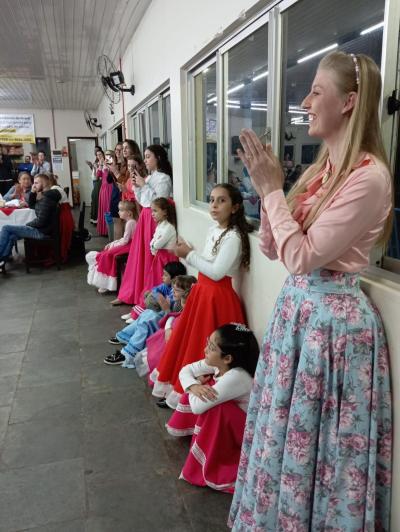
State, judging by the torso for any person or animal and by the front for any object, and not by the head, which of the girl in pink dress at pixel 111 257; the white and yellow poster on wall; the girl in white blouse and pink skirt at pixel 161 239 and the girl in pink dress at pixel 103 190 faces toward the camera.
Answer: the white and yellow poster on wall

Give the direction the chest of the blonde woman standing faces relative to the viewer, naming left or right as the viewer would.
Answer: facing to the left of the viewer

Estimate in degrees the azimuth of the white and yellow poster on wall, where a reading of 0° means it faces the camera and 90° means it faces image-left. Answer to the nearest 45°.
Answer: approximately 0°

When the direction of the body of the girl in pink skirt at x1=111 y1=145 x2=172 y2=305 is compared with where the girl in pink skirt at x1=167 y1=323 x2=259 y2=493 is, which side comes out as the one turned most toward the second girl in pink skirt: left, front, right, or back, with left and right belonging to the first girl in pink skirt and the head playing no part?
left

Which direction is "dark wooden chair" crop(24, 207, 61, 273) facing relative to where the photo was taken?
to the viewer's left

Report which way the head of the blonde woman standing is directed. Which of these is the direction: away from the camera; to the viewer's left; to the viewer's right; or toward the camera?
to the viewer's left

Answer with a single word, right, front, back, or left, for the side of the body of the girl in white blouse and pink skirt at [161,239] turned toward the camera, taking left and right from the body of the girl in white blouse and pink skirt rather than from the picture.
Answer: left

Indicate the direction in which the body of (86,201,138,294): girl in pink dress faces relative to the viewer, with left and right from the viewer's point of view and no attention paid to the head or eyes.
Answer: facing to the left of the viewer

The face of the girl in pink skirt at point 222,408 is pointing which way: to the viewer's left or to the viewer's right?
to the viewer's left

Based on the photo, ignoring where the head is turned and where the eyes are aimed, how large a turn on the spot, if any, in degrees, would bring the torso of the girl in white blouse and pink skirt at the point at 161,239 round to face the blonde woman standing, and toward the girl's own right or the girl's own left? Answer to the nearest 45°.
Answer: approximately 90° to the girl's own left

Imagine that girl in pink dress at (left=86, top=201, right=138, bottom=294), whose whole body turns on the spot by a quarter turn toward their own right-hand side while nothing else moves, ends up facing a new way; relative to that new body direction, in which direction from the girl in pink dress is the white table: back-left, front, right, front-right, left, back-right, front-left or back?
front-left

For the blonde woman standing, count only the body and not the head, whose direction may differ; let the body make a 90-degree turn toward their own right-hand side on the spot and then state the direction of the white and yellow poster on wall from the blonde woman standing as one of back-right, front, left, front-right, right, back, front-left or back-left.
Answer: front-left

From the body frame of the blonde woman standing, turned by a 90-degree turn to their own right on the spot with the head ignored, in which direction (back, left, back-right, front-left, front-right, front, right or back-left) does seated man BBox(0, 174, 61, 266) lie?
front-left

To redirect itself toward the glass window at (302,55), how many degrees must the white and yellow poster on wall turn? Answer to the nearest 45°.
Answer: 0° — it already faces it

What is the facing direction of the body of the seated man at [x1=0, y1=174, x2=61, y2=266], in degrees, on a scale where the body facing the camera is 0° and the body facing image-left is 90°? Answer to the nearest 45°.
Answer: approximately 90°

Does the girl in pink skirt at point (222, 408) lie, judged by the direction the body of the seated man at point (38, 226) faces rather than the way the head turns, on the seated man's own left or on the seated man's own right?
on the seated man's own left

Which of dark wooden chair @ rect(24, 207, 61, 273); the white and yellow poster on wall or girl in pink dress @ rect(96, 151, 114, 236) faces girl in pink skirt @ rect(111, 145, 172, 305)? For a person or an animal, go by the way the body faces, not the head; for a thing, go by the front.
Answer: the white and yellow poster on wall

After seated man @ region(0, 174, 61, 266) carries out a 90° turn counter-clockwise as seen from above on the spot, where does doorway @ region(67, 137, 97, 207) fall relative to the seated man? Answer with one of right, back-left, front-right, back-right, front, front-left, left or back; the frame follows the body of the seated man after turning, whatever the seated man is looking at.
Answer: back

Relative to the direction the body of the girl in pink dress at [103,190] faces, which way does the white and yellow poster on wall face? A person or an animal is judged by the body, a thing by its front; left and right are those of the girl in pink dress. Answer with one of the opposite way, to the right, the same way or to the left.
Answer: to the left

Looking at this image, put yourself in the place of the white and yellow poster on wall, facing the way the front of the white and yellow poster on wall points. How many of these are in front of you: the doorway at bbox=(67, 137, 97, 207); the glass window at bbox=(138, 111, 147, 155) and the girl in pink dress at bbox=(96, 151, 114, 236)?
2
